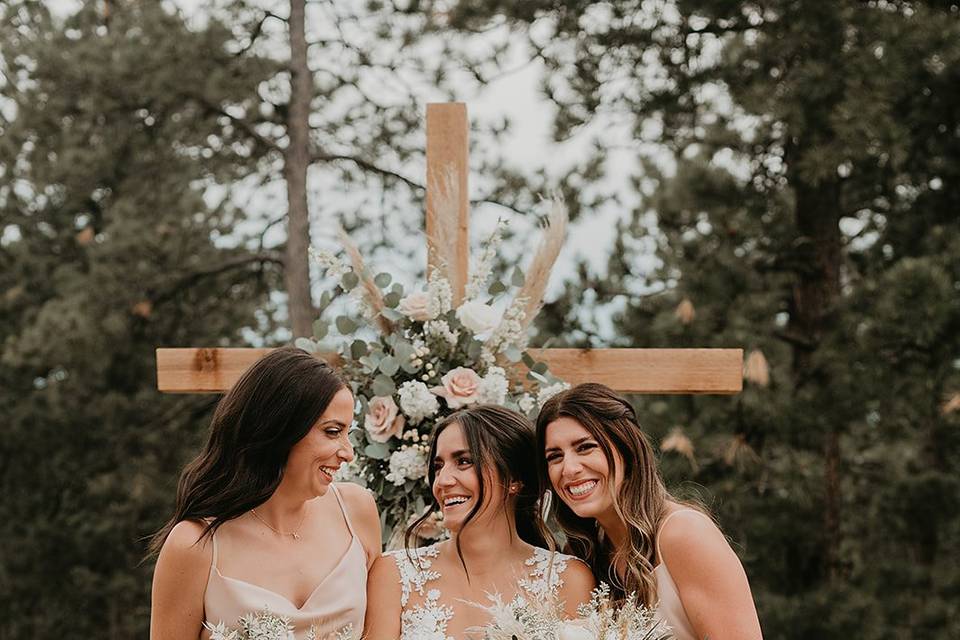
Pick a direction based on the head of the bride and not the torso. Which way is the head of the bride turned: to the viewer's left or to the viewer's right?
to the viewer's left

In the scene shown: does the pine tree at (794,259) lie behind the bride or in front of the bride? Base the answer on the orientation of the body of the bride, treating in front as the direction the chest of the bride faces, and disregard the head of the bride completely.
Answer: behind

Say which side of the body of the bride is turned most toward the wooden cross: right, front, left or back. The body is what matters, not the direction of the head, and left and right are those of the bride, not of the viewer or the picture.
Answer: back

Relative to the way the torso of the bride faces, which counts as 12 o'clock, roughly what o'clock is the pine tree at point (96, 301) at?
The pine tree is roughly at 5 o'clock from the bride.

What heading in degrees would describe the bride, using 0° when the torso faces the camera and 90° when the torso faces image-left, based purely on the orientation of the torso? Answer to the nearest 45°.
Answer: approximately 0°

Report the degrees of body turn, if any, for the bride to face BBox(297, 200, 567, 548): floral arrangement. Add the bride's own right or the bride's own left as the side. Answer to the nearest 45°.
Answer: approximately 180°
